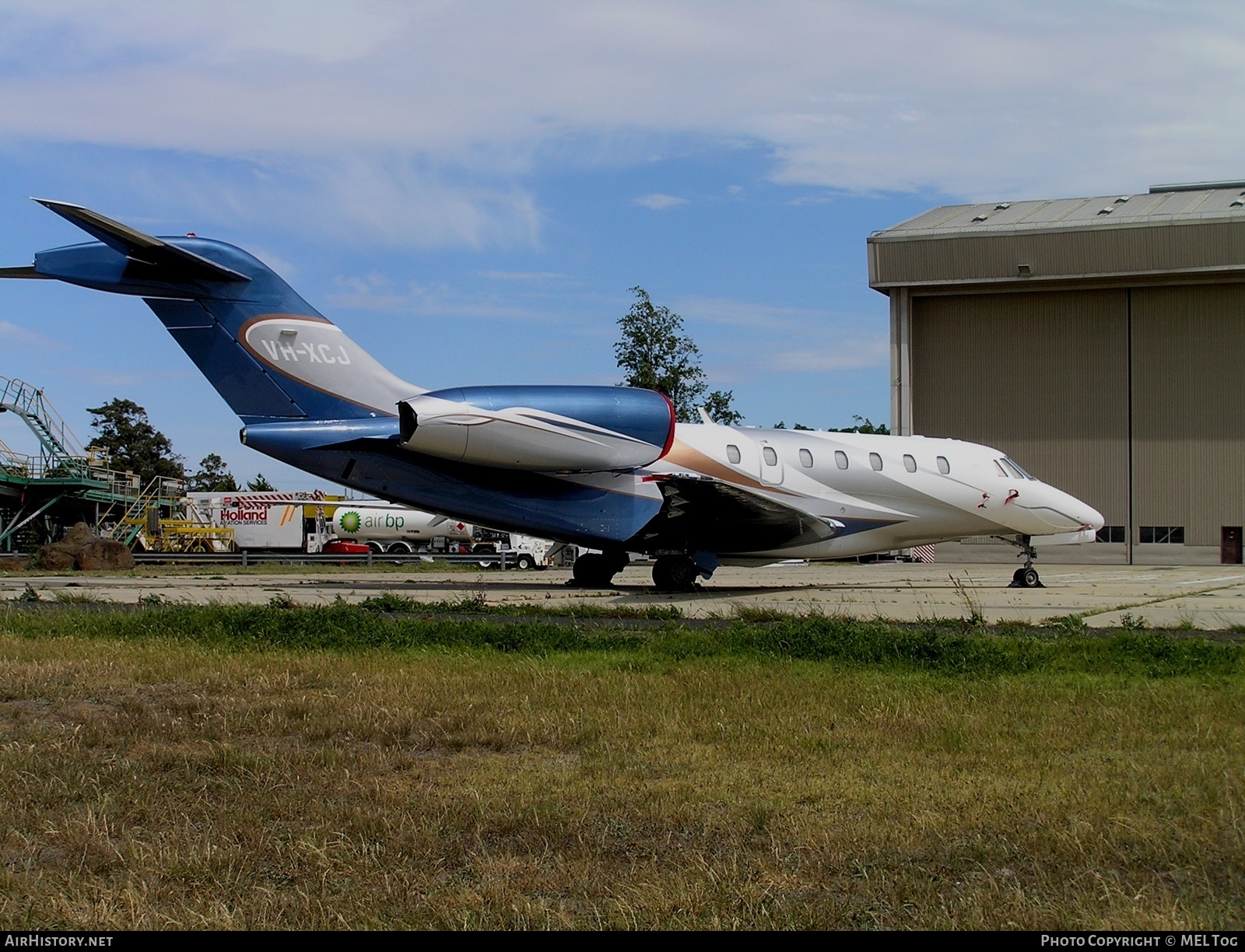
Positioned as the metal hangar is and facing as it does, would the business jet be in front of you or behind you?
in front

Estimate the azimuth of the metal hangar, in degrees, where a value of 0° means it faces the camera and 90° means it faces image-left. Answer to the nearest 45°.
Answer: approximately 0°

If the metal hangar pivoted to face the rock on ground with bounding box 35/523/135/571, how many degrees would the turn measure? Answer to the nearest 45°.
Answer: approximately 45° to its right
